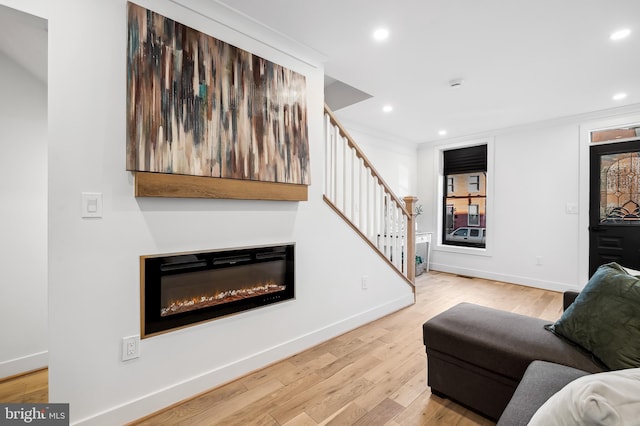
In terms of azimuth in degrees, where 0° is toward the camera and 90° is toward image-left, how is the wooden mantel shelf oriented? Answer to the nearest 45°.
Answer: approximately 315°

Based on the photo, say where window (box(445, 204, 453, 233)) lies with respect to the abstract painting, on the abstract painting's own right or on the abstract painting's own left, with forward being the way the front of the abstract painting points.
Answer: on the abstract painting's own left

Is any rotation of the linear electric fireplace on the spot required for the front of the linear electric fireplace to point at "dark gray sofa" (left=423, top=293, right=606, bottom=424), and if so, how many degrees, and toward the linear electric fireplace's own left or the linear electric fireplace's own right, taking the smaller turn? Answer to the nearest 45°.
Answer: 0° — it already faces it

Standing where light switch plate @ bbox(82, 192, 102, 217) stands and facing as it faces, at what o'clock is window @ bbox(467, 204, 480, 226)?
The window is roughly at 9 o'clock from the light switch plate.

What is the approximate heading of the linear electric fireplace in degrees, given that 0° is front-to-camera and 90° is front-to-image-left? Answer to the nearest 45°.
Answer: approximately 315°

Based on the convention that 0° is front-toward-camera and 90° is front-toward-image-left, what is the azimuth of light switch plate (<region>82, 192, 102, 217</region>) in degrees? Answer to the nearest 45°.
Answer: approximately 0°

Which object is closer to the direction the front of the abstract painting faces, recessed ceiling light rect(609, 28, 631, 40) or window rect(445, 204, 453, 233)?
the recessed ceiling light

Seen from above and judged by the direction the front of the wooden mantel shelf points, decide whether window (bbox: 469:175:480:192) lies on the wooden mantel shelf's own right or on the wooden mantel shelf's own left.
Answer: on the wooden mantel shelf's own left

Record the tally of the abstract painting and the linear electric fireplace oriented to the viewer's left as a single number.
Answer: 0

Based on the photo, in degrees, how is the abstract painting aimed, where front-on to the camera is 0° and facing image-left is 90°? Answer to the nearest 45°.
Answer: approximately 315°

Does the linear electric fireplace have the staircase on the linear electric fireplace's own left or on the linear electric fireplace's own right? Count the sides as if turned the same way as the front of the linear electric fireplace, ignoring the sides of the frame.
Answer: on the linear electric fireplace's own left

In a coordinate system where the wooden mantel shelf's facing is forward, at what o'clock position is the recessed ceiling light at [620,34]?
The recessed ceiling light is roughly at 11 o'clock from the wooden mantel shelf.

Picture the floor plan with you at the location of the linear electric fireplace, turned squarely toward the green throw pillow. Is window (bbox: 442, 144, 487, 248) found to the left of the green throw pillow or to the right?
left

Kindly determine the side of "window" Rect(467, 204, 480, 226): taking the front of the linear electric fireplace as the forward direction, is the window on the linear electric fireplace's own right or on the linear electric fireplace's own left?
on the linear electric fireplace's own left
